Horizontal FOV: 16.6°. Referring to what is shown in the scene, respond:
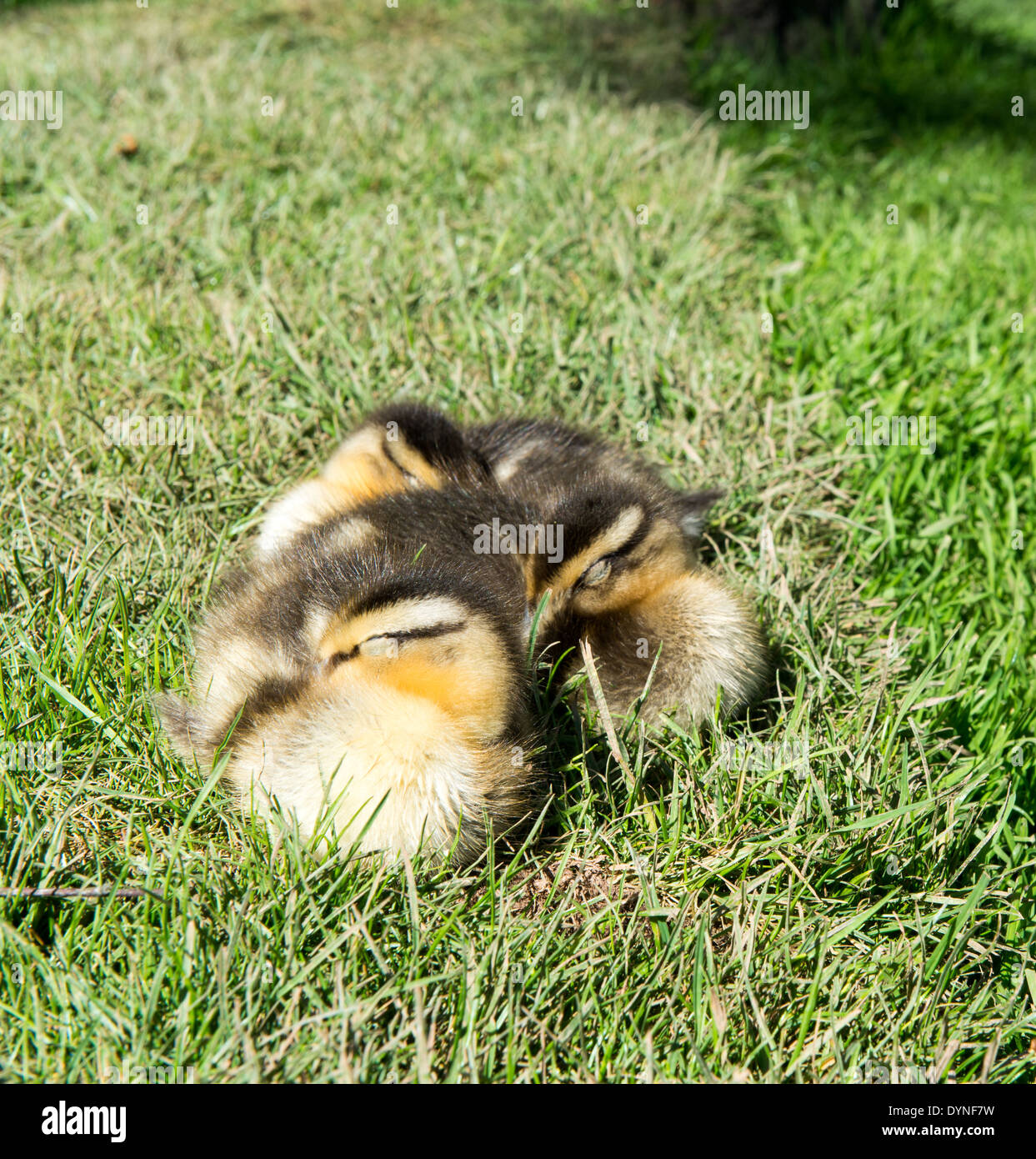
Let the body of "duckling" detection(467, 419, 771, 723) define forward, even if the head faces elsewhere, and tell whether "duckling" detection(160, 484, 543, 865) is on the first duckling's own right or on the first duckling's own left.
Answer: on the first duckling's own right
